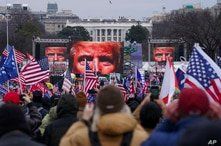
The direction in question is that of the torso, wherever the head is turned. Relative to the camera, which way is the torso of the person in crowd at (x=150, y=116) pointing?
away from the camera

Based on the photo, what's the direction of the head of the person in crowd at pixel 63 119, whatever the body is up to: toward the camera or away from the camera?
away from the camera

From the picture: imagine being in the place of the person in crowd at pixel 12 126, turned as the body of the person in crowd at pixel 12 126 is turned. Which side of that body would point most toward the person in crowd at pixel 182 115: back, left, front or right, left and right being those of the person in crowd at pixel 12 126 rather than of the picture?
right

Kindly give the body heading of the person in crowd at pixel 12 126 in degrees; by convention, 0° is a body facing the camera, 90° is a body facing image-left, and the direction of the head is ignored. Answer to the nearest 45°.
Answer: approximately 180°

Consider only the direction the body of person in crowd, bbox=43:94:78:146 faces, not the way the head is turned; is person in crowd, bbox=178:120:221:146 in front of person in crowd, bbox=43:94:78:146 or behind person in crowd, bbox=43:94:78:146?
behind

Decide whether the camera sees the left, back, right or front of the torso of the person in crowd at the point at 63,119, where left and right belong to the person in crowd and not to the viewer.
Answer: back

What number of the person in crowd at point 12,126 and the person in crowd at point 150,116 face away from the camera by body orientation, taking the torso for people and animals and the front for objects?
2

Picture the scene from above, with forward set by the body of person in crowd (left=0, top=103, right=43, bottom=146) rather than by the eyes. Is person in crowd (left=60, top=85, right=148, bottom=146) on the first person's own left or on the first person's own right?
on the first person's own right

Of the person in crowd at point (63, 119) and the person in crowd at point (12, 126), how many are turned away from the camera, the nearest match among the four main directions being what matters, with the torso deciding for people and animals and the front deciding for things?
2

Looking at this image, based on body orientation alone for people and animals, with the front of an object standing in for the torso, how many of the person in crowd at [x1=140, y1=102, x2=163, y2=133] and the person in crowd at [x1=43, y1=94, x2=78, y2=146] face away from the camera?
2

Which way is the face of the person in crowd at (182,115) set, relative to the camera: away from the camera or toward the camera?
away from the camera
